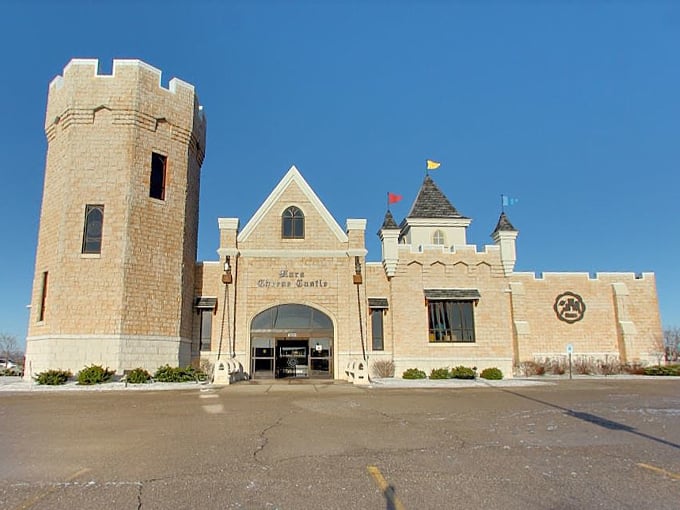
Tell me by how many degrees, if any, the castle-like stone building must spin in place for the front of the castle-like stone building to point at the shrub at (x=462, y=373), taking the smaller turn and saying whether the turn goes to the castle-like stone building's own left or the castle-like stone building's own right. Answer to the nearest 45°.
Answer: approximately 90° to the castle-like stone building's own left

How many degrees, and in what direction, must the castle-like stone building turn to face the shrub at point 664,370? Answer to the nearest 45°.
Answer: approximately 90° to its left

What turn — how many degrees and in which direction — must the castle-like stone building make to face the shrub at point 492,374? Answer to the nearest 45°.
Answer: approximately 90° to its left

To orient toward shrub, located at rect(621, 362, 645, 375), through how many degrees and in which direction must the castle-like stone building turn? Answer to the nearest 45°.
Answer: approximately 90° to its left

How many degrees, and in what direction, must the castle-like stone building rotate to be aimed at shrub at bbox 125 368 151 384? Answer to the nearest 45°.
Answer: approximately 45° to its right

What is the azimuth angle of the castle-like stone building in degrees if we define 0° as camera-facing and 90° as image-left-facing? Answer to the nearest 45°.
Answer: approximately 0°
